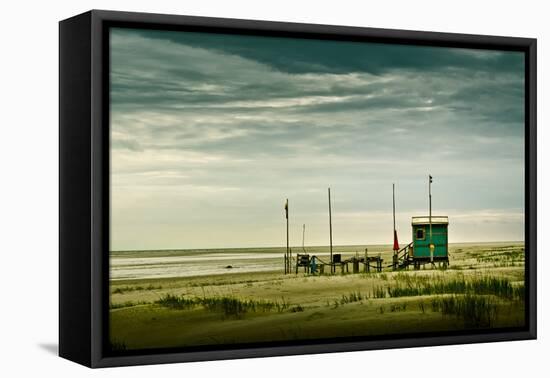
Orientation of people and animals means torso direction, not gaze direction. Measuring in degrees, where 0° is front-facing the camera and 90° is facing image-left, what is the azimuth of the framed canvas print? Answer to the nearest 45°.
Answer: approximately 315°
